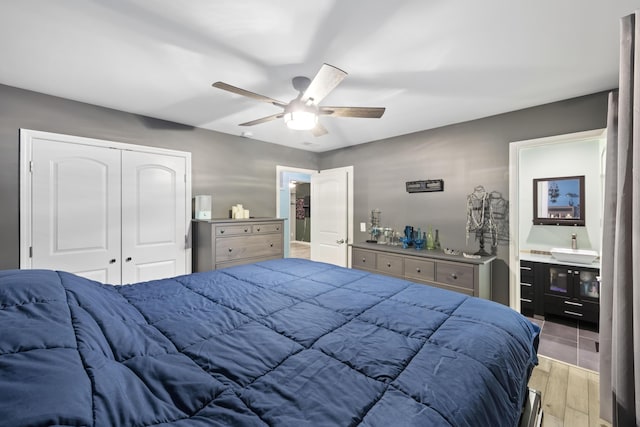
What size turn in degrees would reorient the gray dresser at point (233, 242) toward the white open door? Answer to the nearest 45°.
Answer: approximately 90° to its left

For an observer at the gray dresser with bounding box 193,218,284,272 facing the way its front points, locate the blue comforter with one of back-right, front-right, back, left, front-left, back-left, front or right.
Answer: front-right

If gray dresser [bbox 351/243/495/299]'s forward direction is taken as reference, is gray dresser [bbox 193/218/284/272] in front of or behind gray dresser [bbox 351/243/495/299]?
in front

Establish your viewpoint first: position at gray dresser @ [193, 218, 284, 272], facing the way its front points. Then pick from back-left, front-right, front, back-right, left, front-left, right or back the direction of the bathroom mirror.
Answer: front-left

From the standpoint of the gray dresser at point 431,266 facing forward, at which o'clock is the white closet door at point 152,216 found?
The white closet door is roughly at 1 o'clock from the gray dresser.

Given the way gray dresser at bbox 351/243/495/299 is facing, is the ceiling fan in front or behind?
in front

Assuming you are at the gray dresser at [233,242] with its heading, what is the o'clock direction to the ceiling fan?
The ceiling fan is roughly at 1 o'clock from the gray dresser.

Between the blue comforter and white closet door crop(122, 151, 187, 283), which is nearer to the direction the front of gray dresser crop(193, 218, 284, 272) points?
the blue comforter

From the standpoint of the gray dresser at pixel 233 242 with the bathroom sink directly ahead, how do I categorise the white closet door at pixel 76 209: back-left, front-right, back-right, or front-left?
back-right

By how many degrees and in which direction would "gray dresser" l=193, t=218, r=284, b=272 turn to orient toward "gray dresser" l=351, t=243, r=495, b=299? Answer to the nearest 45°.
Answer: approximately 45° to its left

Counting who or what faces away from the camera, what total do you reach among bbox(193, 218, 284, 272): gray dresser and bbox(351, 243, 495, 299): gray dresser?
0

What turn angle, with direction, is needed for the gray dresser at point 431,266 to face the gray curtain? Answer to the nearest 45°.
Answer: approximately 90° to its left

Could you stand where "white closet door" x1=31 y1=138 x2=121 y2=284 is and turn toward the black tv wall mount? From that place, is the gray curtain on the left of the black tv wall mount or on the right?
right

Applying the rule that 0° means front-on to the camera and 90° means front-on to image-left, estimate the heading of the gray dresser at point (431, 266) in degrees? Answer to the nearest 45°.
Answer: approximately 45°

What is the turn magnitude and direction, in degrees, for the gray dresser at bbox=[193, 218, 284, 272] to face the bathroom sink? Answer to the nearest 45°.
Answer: approximately 45° to its left

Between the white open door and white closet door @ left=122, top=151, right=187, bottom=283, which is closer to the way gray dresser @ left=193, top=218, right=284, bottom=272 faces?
the white open door

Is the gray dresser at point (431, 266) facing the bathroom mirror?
no

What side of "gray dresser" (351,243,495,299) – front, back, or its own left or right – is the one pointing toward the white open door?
right

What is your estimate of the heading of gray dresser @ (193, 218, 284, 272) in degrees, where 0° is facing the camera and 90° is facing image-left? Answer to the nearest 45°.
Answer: approximately 315°
